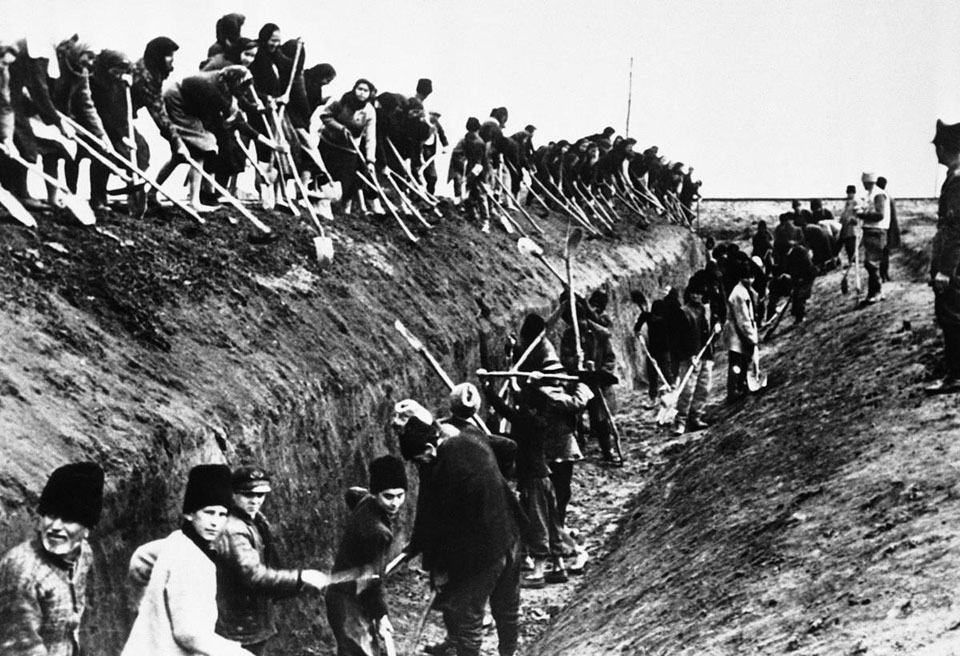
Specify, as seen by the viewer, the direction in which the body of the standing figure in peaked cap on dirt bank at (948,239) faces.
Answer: to the viewer's left

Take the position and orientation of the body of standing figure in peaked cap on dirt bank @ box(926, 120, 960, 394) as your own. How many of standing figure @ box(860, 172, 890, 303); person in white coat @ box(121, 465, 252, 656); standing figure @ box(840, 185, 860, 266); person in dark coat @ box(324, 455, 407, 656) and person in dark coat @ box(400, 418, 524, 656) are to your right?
2

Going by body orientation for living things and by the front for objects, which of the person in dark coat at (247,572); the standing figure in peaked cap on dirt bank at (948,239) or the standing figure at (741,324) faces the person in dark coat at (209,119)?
the standing figure in peaked cap on dirt bank

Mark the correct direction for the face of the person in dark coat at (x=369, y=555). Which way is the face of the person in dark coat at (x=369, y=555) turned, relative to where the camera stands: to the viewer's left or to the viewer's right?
to the viewer's right

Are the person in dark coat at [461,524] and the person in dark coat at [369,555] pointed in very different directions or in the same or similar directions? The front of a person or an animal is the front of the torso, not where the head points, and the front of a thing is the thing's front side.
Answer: very different directions
